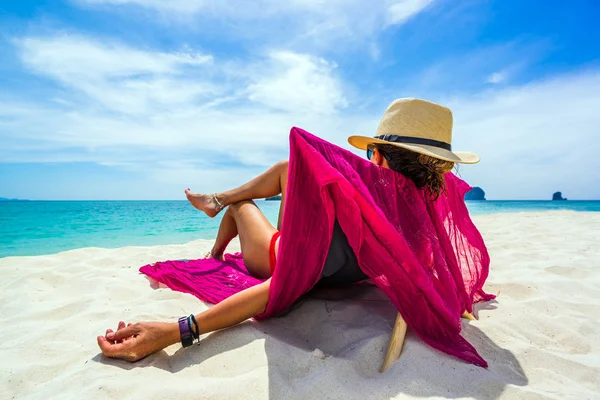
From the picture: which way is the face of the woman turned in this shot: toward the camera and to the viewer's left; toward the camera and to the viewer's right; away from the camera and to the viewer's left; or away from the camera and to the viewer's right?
away from the camera and to the viewer's left

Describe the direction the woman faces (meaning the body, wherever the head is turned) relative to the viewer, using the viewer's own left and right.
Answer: facing away from the viewer and to the left of the viewer
